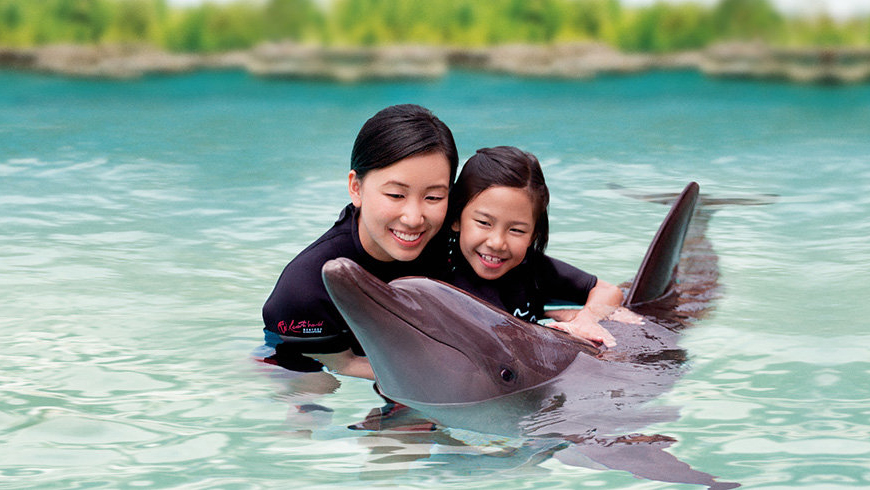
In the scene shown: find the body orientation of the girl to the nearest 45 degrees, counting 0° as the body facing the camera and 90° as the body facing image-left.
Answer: approximately 0°

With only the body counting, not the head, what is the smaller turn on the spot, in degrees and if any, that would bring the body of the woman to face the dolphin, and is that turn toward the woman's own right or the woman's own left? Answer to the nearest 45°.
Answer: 0° — they already face it

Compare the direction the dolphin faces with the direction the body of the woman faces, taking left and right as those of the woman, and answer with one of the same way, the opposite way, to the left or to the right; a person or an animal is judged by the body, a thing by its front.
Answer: to the right

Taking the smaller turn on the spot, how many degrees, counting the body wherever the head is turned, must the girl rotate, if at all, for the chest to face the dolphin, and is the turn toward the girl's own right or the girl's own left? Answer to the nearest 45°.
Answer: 0° — they already face it

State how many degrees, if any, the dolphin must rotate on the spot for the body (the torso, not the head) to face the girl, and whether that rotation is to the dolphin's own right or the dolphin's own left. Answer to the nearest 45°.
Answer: approximately 135° to the dolphin's own right

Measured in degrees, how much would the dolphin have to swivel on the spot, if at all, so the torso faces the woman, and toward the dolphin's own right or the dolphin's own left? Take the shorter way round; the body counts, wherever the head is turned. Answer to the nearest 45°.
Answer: approximately 90° to the dolphin's own right
